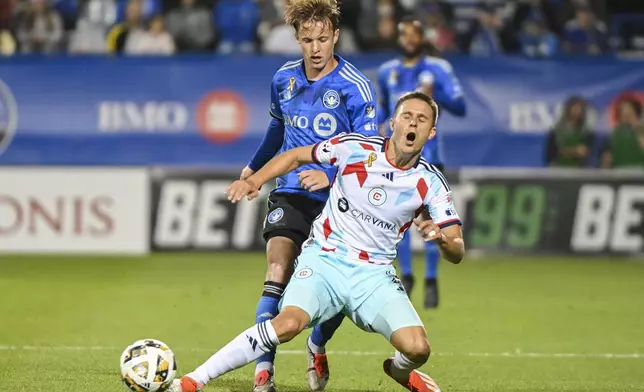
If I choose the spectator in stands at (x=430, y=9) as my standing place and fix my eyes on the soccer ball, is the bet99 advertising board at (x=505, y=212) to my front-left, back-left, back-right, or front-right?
front-left

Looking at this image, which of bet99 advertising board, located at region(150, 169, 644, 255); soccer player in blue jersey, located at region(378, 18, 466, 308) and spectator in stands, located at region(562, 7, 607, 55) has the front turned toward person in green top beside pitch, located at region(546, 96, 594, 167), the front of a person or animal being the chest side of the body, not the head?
spectator in stands, located at region(562, 7, 607, 55)

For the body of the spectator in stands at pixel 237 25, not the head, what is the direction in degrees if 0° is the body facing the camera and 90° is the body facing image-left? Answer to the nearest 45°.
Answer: approximately 0°

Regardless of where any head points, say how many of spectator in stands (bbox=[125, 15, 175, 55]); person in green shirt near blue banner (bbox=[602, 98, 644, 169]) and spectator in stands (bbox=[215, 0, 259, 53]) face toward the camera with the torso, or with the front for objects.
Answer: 3

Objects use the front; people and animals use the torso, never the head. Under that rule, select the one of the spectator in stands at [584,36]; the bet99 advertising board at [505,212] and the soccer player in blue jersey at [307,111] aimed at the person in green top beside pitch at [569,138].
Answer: the spectator in stands at [584,36]

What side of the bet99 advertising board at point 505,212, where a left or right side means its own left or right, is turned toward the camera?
front

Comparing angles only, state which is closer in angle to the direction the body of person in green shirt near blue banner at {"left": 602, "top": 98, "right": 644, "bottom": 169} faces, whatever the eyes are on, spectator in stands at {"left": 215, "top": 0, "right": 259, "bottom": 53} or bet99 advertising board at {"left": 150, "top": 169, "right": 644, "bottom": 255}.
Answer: the bet99 advertising board

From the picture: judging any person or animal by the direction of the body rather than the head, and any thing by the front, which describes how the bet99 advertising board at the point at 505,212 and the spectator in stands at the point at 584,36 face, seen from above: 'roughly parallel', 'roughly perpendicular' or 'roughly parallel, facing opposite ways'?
roughly parallel

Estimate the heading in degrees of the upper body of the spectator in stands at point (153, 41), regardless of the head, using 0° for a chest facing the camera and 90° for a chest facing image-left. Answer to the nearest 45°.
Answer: approximately 0°

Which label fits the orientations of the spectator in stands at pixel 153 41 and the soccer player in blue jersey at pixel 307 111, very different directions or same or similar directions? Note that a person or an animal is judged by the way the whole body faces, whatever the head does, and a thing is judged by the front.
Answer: same or similar directions

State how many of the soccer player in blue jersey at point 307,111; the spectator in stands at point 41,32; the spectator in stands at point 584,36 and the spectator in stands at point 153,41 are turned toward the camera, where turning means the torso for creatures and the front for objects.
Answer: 4

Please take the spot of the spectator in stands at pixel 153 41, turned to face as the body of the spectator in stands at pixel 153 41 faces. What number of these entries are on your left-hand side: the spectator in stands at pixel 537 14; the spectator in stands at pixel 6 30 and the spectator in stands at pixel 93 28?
1

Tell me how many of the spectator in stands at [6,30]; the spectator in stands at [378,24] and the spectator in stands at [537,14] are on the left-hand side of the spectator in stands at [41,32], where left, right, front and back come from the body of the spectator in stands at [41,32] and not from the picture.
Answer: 2

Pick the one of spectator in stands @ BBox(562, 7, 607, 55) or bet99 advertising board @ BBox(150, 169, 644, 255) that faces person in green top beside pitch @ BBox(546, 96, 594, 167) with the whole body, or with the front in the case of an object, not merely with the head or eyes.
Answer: spectator in stands @ BBox(562, 7, 607, 55)

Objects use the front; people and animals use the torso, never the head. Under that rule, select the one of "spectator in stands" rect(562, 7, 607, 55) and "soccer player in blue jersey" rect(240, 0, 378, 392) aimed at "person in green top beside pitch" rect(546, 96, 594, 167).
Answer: "spectator in stands" rect(562, 7, 607, 55)

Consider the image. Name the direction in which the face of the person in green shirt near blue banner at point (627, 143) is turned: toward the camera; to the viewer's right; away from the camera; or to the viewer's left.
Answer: toward the camera

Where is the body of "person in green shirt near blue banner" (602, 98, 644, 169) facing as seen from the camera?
toward the camera

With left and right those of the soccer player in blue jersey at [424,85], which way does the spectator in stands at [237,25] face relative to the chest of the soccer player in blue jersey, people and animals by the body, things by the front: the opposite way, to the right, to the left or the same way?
the same way

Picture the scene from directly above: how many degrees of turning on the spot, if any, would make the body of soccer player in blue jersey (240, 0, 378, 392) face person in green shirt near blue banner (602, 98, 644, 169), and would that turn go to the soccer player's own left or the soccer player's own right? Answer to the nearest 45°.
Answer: approximately 135° to the soccer player's own left

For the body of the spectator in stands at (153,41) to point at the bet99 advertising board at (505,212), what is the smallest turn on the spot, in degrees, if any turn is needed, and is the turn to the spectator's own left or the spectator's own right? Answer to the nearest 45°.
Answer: approximately 45° to the spectator's own left

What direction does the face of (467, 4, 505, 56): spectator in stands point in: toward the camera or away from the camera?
toward the camera
